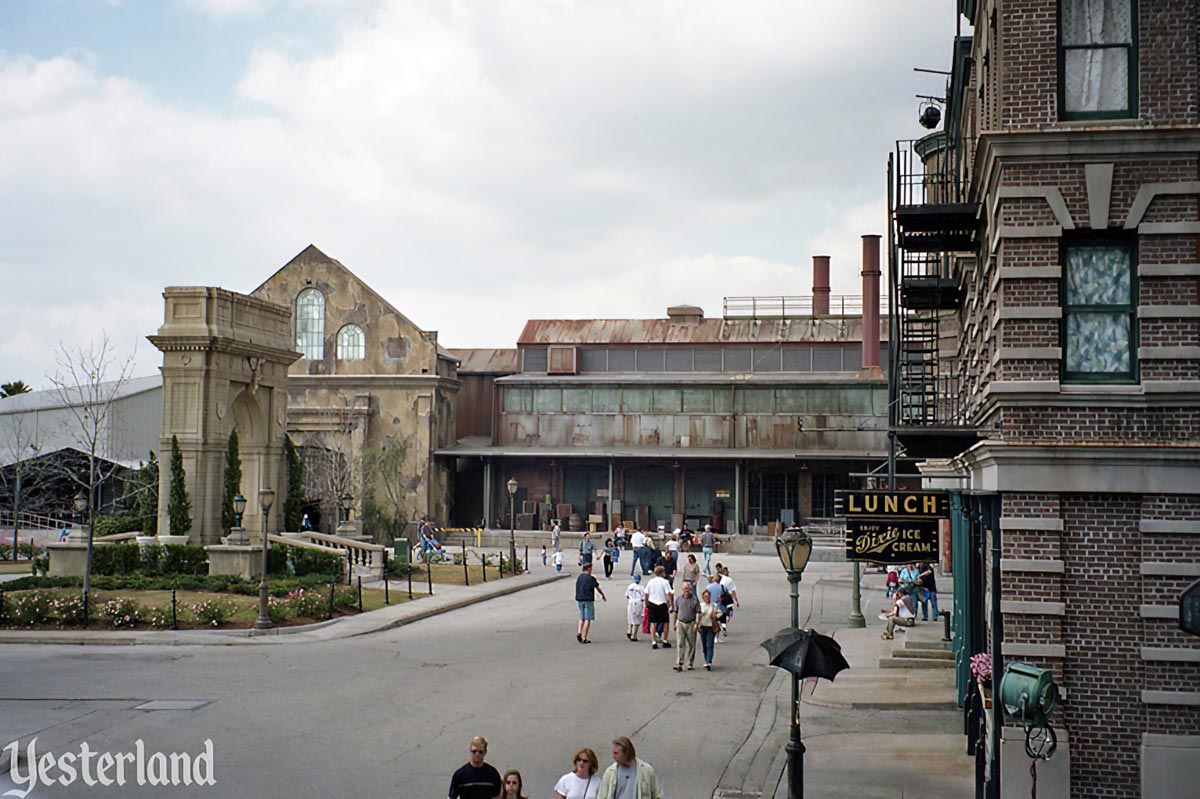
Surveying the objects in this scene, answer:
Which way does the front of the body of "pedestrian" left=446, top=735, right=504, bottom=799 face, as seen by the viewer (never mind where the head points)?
toward the camera

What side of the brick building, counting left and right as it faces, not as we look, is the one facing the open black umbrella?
front

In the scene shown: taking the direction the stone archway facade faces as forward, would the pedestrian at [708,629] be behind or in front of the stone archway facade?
in front

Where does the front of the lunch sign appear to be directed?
toward the camera

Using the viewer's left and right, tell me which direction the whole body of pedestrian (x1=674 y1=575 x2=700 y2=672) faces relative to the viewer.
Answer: facing the viewer

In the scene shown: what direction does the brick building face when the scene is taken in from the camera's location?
facing to the left of the viewer

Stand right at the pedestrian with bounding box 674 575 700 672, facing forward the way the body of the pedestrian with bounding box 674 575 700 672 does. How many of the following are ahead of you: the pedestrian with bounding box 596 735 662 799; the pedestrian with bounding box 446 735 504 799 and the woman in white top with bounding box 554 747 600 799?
3

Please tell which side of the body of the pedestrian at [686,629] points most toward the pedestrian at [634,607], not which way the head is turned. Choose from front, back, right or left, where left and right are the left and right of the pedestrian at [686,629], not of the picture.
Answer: back

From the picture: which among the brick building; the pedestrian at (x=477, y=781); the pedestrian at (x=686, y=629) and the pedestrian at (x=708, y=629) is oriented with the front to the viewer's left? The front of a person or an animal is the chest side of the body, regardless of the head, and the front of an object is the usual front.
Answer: the brick building

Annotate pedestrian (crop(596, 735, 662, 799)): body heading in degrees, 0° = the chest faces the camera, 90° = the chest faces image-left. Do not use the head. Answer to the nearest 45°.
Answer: approximately 45°

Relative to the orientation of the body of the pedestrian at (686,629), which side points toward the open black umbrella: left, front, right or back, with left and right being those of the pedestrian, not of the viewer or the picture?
front

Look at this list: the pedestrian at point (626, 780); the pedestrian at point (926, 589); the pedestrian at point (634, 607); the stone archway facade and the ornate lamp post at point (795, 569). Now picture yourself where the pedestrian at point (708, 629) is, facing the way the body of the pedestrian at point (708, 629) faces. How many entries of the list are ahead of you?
2
